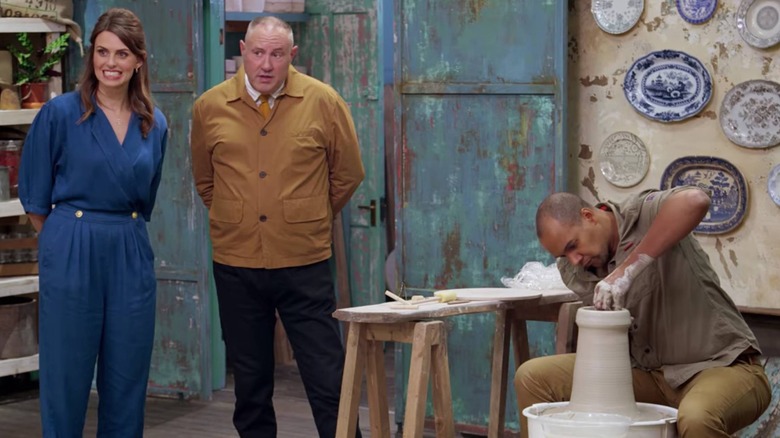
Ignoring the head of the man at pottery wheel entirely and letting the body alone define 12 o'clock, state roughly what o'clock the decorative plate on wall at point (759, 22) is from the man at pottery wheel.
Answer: The decorative plate on wall is roughly at 5 o'clock from the man at pottery wheel.

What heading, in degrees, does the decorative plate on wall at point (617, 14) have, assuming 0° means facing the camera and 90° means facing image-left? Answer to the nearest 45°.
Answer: approximately 0°

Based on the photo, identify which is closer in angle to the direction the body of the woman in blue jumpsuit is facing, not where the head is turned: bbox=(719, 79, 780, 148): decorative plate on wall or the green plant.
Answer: the decorative plate on wall

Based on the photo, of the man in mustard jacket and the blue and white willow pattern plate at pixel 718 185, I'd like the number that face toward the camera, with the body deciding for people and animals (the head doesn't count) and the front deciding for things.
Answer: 2

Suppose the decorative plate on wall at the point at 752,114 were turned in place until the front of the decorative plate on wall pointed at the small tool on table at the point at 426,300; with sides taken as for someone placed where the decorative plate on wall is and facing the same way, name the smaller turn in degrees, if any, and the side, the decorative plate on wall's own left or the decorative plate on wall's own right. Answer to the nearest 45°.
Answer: approximately 45° to the decorative plate on wall's own right

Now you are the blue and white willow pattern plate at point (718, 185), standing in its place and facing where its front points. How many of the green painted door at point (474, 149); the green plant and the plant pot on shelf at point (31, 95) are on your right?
3

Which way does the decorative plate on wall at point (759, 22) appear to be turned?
toward the camera

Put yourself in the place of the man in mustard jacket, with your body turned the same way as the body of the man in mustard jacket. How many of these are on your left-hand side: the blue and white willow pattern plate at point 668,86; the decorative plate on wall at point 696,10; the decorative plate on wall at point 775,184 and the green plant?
3

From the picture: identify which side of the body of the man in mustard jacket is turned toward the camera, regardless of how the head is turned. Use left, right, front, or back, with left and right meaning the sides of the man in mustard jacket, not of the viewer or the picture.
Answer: front

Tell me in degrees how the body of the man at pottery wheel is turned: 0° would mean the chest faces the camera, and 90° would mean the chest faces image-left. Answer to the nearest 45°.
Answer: approximately 45°

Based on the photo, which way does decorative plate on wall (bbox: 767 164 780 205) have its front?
toward the camera

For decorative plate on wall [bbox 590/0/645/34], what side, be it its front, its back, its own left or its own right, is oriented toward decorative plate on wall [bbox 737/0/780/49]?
left
